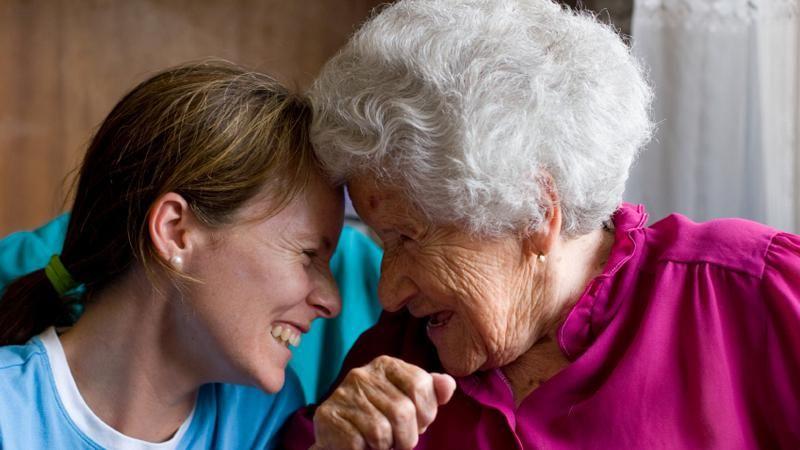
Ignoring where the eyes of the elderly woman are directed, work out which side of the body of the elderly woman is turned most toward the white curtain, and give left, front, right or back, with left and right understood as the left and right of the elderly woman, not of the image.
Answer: back

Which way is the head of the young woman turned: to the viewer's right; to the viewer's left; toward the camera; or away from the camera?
to the viewer's right

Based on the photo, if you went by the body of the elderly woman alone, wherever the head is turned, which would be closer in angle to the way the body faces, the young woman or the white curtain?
the young woman

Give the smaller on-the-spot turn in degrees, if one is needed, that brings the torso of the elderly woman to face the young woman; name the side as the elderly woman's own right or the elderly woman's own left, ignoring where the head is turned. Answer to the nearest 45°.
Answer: approximately 45° to the elderly woman's own right

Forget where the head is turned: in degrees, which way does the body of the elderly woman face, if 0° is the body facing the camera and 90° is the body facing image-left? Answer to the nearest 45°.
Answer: approximately 45°
